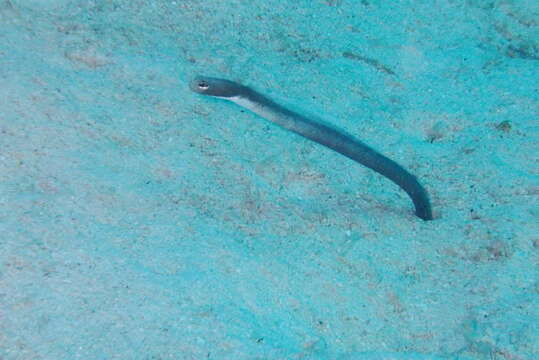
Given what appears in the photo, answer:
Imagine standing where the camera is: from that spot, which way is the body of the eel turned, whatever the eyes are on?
to the viewer's left
